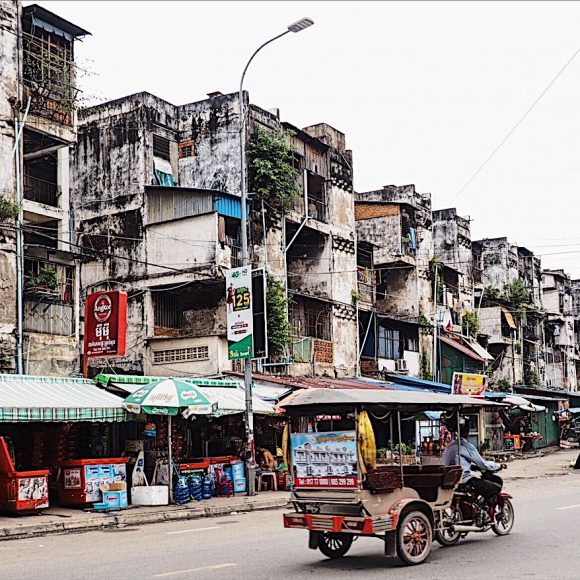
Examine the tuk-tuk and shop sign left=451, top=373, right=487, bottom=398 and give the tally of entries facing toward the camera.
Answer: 1

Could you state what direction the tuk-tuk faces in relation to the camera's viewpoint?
facing away from the viewer and to the right of the viewer

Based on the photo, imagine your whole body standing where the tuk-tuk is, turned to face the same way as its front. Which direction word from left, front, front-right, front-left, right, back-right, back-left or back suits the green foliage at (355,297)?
front-left

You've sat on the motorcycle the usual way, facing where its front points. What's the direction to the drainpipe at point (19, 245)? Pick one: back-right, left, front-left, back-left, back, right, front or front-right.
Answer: left

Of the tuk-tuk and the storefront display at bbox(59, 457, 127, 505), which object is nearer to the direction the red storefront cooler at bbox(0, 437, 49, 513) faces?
the tuk-tuk

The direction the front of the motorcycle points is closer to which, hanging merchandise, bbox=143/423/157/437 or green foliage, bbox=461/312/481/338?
the green foliage

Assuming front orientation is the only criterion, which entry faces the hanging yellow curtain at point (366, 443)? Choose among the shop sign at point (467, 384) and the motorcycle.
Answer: the shop sign

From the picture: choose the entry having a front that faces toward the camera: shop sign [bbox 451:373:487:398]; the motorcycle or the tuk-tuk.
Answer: the shop sign

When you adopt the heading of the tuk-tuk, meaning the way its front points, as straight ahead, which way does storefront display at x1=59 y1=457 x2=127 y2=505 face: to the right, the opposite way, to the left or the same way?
to the right

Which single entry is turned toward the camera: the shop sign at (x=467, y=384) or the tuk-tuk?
the shop sign

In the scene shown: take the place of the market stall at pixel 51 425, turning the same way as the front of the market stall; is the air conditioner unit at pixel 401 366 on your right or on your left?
on your left

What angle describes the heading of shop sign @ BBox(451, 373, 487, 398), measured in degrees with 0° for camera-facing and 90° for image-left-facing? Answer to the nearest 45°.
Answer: approximately 0°

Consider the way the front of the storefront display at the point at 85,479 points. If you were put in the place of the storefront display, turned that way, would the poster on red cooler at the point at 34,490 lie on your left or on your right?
on your right

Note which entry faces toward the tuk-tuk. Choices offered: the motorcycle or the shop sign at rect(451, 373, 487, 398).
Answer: the shop sign

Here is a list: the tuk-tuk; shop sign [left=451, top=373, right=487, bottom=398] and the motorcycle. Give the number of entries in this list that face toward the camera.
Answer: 1

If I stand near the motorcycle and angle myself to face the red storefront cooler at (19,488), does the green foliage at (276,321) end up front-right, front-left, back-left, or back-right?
front-right
